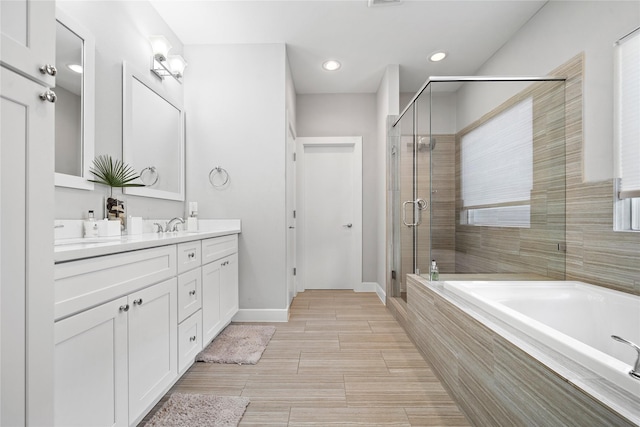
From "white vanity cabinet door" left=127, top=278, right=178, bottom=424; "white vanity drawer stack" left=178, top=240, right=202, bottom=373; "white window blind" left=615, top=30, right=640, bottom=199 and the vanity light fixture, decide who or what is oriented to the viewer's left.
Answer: the white window blind

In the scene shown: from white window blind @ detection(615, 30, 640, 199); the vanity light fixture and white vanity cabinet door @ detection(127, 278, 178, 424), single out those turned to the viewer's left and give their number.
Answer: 1

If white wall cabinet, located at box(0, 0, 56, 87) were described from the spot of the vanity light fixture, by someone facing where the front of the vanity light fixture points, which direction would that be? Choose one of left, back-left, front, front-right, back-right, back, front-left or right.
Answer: front-right

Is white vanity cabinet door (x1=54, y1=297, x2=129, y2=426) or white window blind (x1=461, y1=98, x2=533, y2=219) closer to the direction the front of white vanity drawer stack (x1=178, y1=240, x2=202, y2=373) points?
the white window blind

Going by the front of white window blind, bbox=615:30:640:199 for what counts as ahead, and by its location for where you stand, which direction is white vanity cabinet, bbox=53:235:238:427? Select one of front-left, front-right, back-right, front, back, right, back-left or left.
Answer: front-left

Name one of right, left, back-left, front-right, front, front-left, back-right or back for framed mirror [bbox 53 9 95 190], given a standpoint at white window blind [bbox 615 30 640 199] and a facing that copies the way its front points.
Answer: front-left

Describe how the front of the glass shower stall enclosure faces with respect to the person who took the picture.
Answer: facing to the left of the viewer

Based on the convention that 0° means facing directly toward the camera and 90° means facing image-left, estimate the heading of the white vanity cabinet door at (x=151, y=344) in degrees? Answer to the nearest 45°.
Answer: approximately 315°

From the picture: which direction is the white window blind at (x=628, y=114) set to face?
to the viewer's left

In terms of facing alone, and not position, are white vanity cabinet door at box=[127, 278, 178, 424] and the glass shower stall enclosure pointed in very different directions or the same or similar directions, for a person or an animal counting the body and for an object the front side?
very different directions

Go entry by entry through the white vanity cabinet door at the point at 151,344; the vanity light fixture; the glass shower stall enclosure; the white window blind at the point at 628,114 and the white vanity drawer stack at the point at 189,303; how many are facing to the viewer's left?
2

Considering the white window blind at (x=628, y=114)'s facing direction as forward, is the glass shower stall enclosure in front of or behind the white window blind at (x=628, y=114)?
in front
